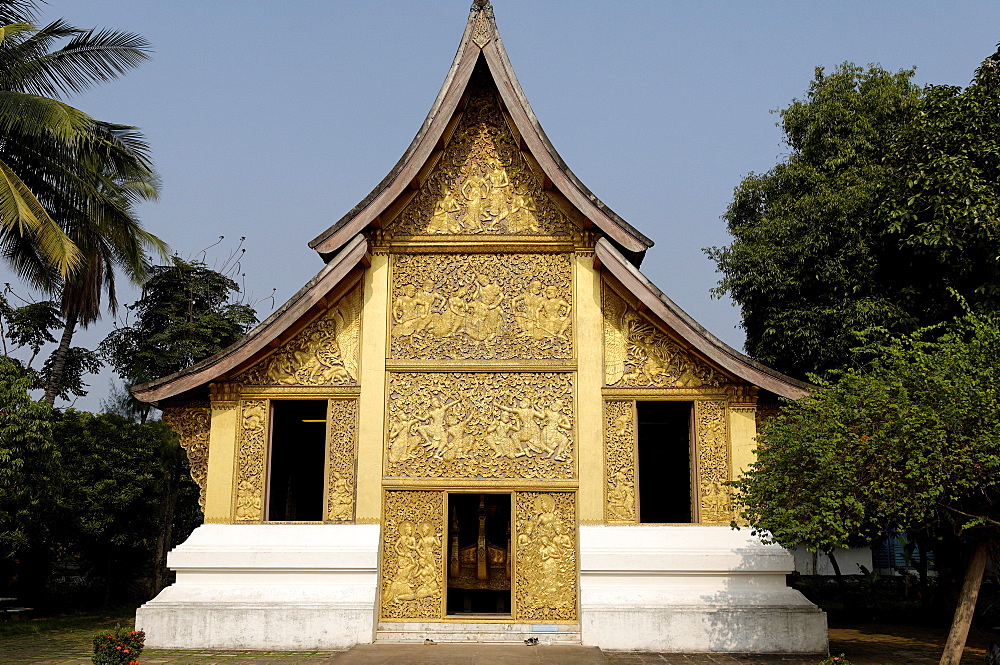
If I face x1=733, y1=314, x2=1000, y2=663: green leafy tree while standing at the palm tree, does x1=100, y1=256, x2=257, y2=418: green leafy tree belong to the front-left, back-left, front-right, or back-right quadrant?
back-left

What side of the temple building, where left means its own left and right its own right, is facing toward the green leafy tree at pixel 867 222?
left

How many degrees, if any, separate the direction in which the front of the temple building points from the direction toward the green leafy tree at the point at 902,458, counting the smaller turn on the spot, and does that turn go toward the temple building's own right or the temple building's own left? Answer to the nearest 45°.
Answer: approximately 45° to the temple building's own left

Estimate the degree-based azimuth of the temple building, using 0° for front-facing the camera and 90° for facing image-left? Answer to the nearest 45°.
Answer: approximately 0°

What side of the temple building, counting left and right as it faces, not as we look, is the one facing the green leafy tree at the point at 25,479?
right

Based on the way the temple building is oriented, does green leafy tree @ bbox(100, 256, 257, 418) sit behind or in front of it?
behind

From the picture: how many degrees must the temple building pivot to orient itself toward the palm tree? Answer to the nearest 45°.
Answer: approximately 135° to its right
